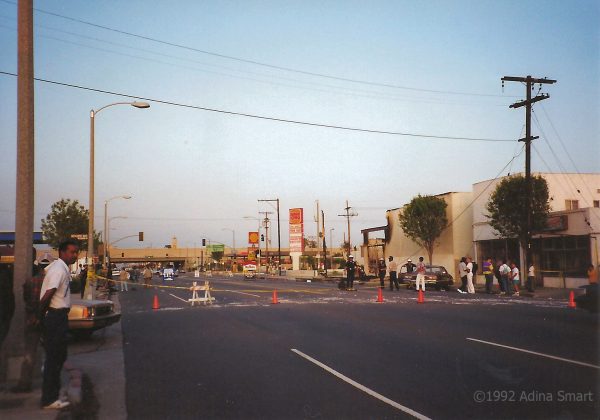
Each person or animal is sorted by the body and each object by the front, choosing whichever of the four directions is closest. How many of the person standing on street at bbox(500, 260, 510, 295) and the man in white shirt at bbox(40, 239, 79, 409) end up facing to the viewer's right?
1

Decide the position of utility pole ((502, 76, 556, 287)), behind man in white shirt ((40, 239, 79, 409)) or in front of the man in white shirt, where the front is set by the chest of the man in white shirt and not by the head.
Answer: in front

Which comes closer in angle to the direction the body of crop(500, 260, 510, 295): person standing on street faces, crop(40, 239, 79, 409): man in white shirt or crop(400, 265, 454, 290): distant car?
the distant car

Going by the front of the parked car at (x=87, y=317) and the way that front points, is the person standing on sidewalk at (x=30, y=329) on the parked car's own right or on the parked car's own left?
on the parked car's own right

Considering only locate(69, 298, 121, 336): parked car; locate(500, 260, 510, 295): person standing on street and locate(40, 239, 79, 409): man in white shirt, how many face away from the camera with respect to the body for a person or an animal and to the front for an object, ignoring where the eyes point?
1

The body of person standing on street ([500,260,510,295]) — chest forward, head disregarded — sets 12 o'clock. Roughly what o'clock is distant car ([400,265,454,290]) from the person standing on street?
The distant car is roughly at 11 o'clock from the person standing on street.

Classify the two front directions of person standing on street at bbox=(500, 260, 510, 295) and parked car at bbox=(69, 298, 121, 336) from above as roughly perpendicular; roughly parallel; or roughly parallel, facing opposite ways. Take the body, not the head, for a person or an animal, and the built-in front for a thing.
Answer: roughly perpendicular

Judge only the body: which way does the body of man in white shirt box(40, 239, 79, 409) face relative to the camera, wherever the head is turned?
to the viewer's right
